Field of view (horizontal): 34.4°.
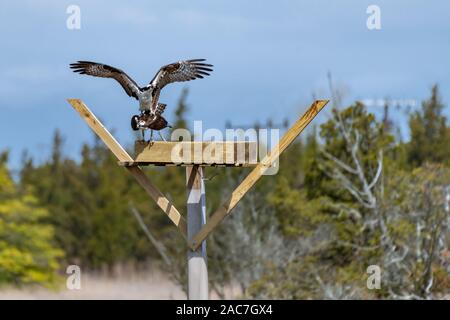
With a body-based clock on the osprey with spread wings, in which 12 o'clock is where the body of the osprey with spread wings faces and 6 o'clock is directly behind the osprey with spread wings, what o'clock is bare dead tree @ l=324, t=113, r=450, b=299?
The bare dead tree is roughly at 7 o'clock from the osprey with spread wings.

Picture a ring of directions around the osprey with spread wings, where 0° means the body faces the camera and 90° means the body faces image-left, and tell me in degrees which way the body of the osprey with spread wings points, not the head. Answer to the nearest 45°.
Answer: approximately 0°

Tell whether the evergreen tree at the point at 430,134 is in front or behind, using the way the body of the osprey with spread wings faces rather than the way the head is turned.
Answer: behind
